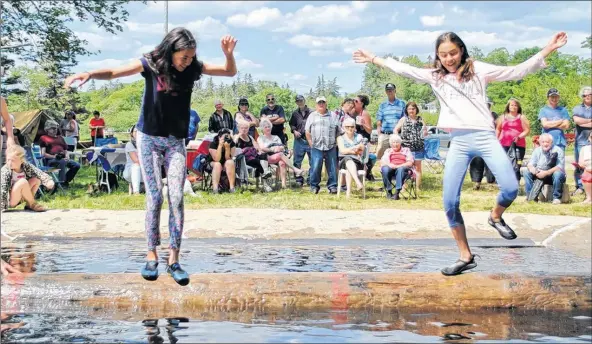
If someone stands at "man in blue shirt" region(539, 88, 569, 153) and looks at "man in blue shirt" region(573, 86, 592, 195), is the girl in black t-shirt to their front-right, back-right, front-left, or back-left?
back-right

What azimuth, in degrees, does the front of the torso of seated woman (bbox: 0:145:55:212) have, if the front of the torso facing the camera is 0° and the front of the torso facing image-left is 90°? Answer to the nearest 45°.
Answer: approximately 315°

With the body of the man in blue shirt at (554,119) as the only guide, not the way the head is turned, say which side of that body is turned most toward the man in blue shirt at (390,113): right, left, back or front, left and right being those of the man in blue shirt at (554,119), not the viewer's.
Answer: right

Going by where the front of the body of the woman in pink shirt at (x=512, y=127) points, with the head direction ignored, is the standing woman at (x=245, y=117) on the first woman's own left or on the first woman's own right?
on the first woman's own right

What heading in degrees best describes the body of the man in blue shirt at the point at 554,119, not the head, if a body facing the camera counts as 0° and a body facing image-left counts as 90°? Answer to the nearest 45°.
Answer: approximately 0°
